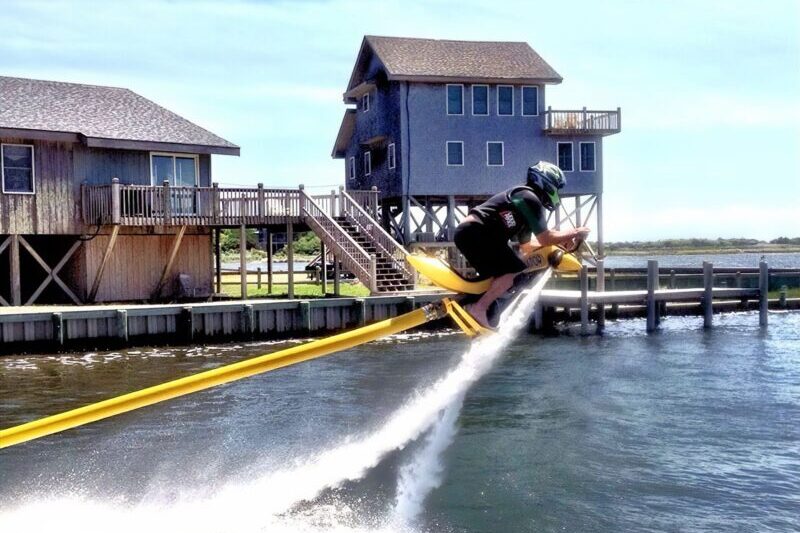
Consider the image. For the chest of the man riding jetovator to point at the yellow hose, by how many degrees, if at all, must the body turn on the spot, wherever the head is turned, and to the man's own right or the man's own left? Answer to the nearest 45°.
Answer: approximately 180°

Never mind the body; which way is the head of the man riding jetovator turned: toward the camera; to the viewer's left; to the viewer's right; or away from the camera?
to the viewer's right

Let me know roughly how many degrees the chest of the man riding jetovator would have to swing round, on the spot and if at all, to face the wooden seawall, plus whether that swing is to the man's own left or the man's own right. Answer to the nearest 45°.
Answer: approximately 135° to the man's own left

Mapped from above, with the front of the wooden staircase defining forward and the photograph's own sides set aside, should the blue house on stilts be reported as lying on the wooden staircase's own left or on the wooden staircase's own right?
on the wooden staircase's own left

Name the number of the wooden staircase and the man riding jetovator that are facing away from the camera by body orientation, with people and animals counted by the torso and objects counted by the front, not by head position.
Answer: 0

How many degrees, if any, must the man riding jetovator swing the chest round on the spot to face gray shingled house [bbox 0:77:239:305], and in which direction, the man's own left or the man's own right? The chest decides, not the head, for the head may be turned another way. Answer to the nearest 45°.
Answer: approximately 135° to the man's own left

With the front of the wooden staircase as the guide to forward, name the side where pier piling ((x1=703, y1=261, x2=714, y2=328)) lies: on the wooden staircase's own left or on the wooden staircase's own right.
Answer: on the wooden staircase's own left

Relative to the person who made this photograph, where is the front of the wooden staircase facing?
facing the viewer and to the right of the viewer

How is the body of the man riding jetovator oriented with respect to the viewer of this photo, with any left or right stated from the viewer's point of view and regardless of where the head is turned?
facing to the right of the viewer
